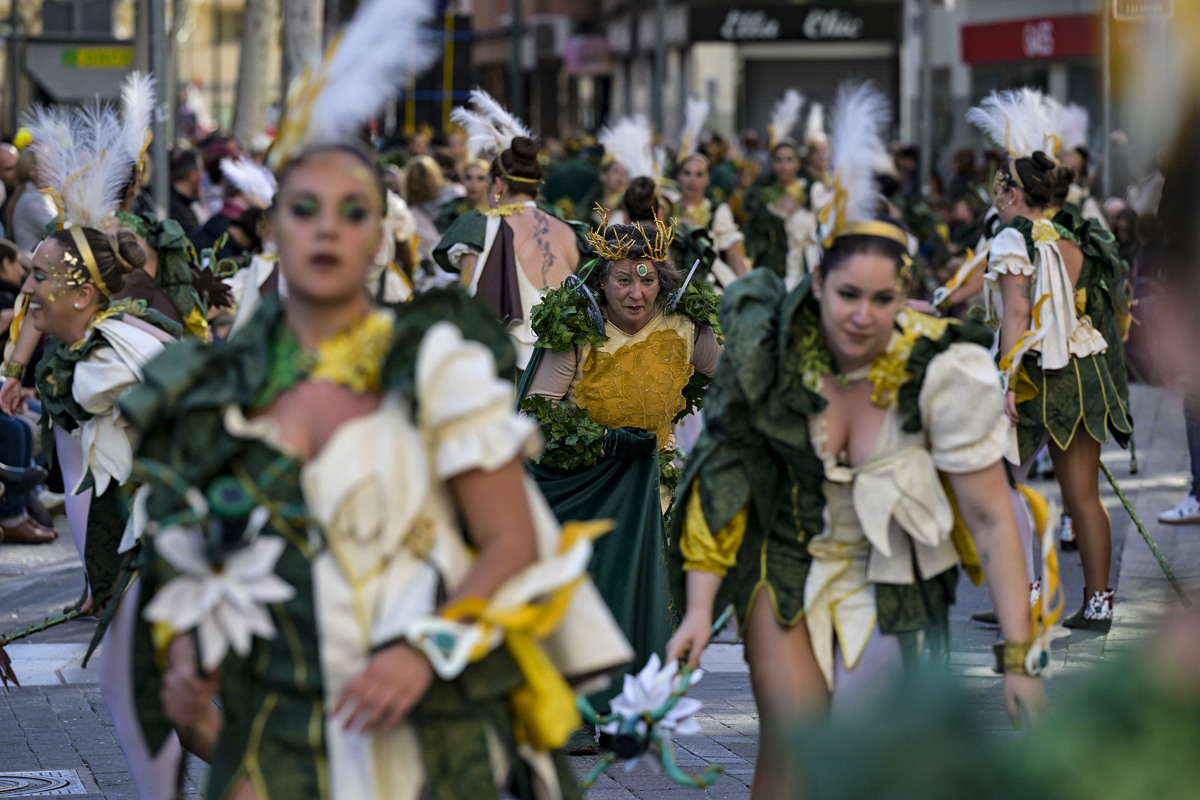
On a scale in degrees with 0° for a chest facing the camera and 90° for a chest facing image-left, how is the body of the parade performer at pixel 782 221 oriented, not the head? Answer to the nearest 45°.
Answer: approximately 0°

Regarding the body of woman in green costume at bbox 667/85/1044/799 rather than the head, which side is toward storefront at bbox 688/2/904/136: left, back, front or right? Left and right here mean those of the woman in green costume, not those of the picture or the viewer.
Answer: back

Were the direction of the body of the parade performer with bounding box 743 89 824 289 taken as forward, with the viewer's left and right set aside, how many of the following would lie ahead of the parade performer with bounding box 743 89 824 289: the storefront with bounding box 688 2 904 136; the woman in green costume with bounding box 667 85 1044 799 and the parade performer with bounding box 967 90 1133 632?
2

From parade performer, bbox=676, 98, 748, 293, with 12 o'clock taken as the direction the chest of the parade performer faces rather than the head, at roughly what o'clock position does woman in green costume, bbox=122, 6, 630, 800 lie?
The woman in green costume is roughly at 12 o'clock from the parade performer.

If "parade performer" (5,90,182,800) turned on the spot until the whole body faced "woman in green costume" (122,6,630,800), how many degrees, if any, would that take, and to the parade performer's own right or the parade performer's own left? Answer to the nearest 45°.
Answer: approximately 90° to the parade performer's own left

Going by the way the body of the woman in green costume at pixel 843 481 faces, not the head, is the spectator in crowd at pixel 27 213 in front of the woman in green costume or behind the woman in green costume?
behind
